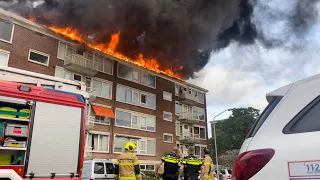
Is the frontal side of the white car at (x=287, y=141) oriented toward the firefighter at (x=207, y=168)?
no

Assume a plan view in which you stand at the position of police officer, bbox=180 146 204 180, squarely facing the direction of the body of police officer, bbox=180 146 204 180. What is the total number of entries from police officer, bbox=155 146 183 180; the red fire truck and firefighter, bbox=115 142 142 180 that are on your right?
0

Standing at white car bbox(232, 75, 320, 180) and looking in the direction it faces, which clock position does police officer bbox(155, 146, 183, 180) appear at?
The police officer is roughly at 8 o'clock from the white car.

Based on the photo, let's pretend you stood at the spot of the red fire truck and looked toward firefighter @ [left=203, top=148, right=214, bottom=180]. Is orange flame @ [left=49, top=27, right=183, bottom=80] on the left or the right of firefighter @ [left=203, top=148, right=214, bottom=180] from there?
left

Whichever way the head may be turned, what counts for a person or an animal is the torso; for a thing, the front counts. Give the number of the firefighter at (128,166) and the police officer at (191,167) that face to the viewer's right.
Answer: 0

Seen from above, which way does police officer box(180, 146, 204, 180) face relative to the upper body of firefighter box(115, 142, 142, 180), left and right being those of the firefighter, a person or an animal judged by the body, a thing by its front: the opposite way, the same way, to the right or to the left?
the same way

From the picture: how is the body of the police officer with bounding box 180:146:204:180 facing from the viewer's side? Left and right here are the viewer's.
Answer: facing away from the viewer

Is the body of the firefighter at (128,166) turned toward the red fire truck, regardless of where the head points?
no

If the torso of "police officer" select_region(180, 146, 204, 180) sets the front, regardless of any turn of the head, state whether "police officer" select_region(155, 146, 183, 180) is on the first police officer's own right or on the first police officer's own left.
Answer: on the first police officer's own left

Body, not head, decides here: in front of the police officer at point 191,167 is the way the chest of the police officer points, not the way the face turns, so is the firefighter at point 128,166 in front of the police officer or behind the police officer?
behind
